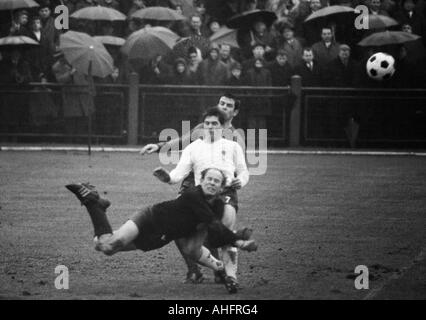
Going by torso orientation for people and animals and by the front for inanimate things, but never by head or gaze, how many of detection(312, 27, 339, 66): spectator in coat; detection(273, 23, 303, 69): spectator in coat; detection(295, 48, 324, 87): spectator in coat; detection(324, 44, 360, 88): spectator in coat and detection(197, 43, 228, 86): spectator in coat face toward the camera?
5

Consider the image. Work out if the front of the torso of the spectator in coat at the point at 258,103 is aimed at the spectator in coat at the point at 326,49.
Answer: no

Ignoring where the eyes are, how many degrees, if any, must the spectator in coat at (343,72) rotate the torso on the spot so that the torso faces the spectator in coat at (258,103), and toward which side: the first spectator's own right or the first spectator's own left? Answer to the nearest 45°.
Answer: approximately 90° to the first spectator's own right

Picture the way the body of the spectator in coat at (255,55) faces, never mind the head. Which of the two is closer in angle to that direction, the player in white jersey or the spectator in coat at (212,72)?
the player in white jersey

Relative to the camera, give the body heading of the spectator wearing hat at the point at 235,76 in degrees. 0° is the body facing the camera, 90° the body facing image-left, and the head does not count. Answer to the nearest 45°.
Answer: approximately 0°

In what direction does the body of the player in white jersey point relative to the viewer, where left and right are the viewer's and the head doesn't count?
facing the viewer

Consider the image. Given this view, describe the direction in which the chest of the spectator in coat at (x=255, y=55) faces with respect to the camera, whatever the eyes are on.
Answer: toward the camera

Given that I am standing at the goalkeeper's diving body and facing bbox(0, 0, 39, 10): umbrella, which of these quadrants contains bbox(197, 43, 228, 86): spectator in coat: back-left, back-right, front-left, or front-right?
front-right

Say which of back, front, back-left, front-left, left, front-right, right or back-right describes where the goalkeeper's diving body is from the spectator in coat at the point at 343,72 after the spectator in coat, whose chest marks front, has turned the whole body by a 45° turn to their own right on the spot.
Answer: front-left

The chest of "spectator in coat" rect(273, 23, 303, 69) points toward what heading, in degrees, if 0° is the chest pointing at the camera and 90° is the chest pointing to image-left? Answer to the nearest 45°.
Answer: approximately 0°

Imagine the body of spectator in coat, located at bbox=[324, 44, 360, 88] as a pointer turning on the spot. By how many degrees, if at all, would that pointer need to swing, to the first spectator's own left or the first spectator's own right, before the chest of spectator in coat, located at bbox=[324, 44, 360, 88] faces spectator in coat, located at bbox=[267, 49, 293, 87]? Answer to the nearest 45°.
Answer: approximately 90° to the first spectator's own right

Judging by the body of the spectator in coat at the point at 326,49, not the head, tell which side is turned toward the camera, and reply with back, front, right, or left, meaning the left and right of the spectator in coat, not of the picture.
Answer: front

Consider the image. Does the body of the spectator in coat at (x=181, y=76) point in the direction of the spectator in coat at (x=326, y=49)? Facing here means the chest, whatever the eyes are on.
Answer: no

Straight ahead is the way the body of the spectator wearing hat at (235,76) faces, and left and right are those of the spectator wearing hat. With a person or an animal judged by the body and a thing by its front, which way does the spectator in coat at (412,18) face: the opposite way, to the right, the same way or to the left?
the same way
